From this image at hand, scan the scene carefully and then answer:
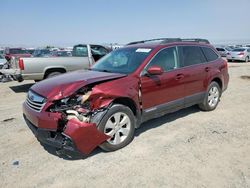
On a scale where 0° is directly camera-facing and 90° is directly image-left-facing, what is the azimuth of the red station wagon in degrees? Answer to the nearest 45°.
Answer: approximately 45°

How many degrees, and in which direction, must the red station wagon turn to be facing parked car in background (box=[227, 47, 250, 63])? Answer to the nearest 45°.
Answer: approximately 180°

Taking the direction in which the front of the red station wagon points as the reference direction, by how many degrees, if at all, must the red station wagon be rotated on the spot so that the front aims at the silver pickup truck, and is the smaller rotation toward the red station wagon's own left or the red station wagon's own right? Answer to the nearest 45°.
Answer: approximately 90° to the red station wagon's own right
